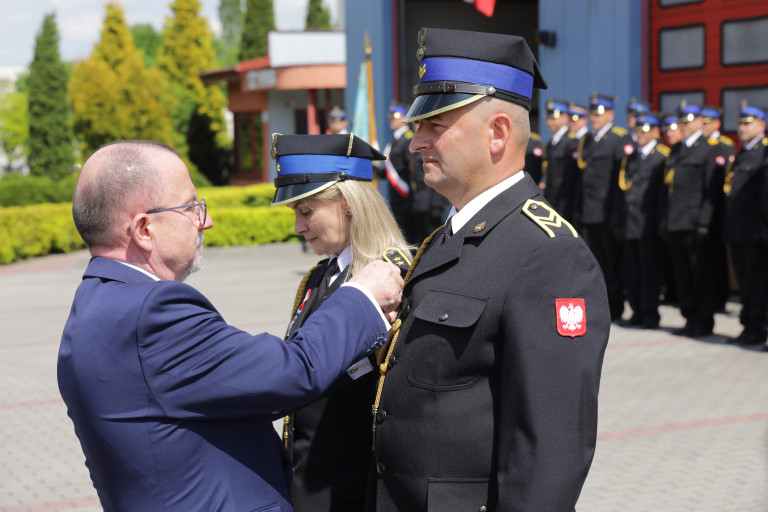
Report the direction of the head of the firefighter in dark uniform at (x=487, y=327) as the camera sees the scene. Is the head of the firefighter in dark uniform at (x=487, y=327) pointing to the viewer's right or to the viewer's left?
to the viewer's left

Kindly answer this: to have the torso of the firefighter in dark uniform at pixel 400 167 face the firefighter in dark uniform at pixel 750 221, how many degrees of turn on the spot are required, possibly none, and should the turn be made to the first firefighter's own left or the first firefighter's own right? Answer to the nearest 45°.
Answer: approximately 90° to the first firefighter's own left

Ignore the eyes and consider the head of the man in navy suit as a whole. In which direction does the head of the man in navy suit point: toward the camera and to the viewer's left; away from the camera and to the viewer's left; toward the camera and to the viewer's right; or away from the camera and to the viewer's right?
away from the camera and to the viewer's right

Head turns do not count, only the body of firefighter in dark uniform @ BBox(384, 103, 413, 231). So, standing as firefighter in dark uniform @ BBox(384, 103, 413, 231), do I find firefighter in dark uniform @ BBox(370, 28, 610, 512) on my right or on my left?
on my left

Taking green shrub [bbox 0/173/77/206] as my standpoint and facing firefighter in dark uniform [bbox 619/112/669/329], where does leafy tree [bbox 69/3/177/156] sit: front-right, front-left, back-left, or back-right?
back-left
